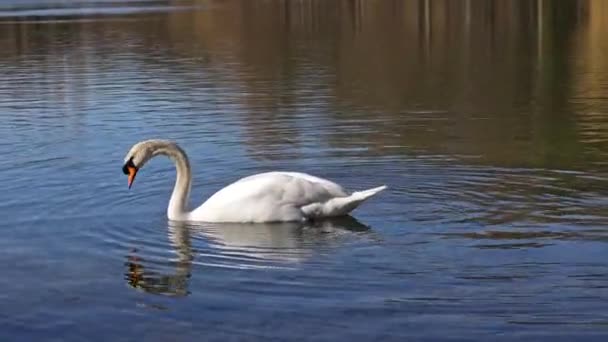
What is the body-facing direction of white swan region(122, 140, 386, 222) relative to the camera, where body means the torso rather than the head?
to the viewer's left
